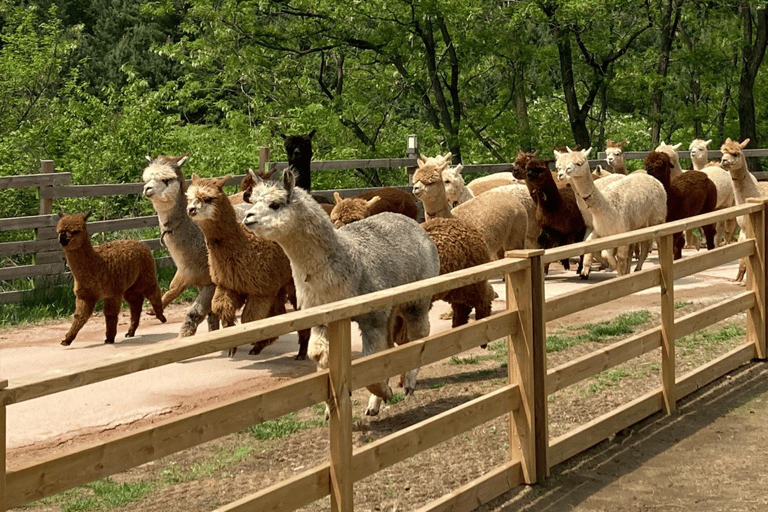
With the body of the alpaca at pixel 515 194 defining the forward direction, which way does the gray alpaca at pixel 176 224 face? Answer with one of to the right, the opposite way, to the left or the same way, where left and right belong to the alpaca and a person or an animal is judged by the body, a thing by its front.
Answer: the same way

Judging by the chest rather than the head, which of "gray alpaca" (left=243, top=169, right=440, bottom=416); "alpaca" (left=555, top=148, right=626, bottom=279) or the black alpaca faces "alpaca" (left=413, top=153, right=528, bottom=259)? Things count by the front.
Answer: "alpaca" (left=555, top=148, right=626, bottom=279)

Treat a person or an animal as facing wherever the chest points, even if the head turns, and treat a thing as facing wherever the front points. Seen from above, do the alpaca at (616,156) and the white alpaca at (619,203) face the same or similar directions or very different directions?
same or similar directions

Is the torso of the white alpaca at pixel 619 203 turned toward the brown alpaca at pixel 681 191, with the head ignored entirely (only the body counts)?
no

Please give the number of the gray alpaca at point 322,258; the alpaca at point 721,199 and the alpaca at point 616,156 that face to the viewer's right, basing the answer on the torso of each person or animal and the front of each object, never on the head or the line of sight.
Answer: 0

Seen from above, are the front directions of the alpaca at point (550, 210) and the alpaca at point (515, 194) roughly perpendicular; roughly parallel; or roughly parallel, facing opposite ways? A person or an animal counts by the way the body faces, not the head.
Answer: roughly parallel

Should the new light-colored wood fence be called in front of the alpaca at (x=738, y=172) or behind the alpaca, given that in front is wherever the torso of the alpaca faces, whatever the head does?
in front

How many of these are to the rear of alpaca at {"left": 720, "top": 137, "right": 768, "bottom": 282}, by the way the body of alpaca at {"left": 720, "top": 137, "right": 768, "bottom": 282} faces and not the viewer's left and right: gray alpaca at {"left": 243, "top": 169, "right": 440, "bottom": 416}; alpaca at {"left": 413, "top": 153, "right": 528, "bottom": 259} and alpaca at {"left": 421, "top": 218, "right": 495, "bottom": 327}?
0

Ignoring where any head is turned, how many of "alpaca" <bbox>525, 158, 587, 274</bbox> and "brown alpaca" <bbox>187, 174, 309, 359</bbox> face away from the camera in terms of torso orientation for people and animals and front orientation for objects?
0

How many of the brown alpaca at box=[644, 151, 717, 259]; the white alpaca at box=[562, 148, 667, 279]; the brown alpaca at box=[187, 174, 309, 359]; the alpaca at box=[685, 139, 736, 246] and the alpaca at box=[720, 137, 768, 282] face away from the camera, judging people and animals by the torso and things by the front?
0

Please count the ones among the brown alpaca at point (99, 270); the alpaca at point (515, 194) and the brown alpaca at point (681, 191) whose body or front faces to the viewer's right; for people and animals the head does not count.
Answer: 0

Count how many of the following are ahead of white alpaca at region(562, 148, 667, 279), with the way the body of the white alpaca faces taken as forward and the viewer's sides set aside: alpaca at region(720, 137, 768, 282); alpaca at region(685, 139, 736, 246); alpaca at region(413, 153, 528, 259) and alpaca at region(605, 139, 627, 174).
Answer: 1

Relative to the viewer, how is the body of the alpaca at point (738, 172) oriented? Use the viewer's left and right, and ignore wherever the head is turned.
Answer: facing the viewer and to the left of the viewer

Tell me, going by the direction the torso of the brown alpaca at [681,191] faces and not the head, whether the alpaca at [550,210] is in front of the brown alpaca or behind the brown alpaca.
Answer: in front

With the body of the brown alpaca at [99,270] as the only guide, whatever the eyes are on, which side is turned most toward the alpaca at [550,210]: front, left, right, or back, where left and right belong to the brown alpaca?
back

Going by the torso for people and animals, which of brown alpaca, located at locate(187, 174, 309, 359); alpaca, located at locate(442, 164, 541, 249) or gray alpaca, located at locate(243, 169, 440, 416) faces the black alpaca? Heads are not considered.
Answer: the alpaca

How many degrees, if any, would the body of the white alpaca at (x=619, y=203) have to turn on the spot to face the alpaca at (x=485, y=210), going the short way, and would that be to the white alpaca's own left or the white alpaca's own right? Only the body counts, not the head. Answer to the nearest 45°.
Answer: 0° — it already faces it

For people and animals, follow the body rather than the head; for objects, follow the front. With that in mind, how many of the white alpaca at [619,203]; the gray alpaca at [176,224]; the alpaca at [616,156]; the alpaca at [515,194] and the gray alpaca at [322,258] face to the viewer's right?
0
